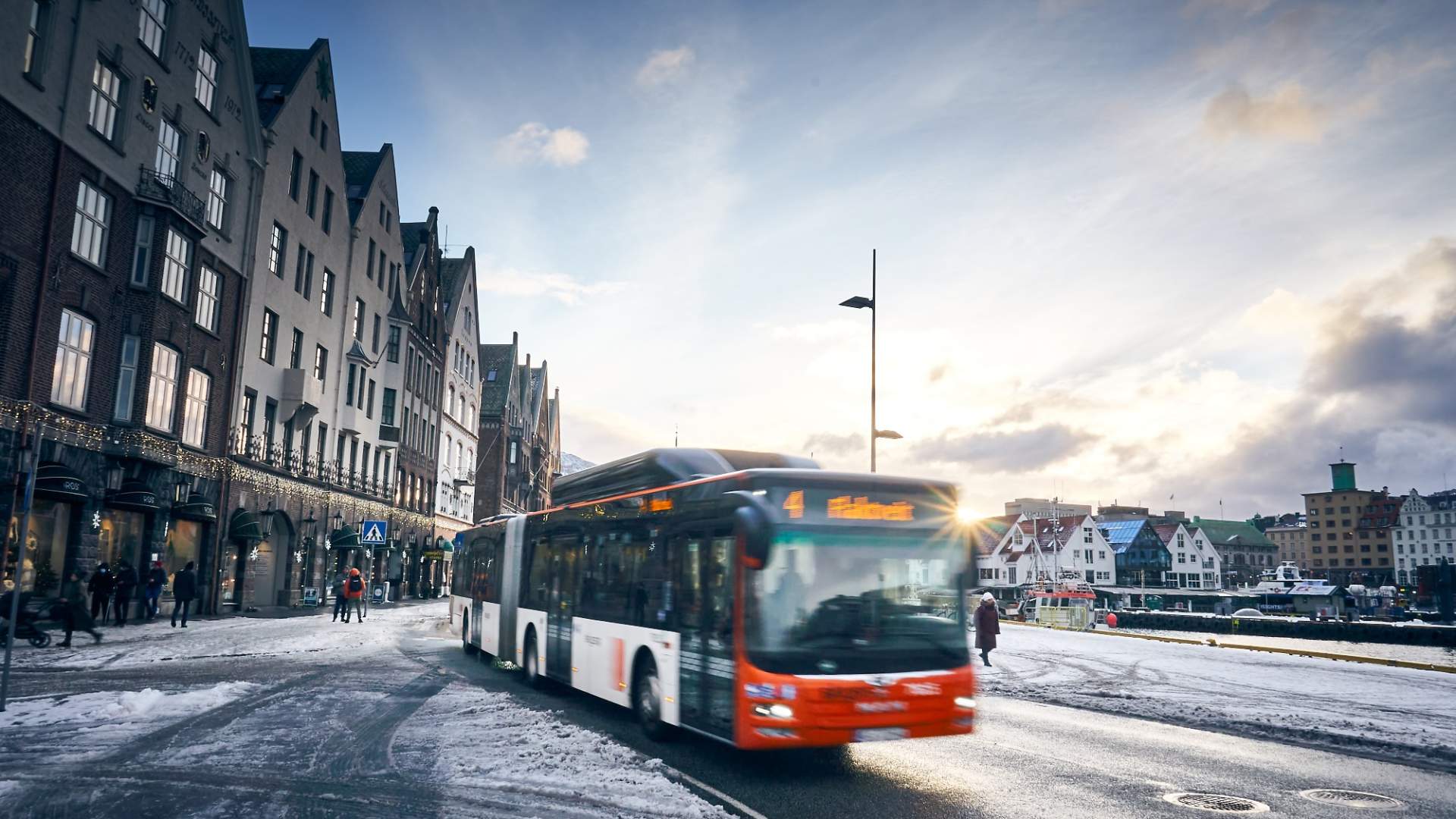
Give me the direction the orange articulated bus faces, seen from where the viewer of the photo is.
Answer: facing the viewer and to the right of the viewer

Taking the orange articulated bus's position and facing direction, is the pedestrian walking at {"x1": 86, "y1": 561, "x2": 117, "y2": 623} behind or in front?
behind

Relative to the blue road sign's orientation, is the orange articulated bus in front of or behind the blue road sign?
in front

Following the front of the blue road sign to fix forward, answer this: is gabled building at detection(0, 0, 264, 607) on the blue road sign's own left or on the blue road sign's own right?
on the blue road sign's own right

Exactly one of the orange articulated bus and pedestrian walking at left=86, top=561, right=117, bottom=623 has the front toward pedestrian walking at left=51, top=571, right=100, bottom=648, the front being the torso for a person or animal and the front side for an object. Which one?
pedestrian walking at left=86, top=561, right=117, bottom=623

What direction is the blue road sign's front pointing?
toward the camera

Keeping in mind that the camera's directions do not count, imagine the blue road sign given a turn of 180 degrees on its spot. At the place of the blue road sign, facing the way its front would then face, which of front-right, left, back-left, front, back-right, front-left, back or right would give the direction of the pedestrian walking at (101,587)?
back-left

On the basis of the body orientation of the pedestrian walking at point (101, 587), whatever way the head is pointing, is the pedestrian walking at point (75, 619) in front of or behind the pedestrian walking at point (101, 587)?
in front

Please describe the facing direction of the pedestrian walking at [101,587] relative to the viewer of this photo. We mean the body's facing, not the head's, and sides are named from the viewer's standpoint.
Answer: facing the viewer

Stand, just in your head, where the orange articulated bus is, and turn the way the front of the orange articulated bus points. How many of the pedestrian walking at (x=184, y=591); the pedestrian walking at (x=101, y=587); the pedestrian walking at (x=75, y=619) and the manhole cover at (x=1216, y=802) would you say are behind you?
3

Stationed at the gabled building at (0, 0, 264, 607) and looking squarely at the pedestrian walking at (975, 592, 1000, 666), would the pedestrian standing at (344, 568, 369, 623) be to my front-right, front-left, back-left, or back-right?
front-left

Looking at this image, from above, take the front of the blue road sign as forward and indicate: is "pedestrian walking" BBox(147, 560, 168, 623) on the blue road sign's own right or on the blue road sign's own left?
on the blue road sign's own right

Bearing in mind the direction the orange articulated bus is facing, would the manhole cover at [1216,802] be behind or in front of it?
in front

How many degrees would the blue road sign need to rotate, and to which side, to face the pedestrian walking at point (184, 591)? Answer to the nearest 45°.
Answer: approximately 45° to its right

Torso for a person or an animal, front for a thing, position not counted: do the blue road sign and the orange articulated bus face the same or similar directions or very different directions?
same or similar directions

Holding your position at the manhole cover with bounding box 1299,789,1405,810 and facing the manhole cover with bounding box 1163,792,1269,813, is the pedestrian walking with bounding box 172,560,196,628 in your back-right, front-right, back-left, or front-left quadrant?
front-right

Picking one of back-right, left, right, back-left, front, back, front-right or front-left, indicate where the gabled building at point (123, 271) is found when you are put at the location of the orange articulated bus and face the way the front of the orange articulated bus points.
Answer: back
